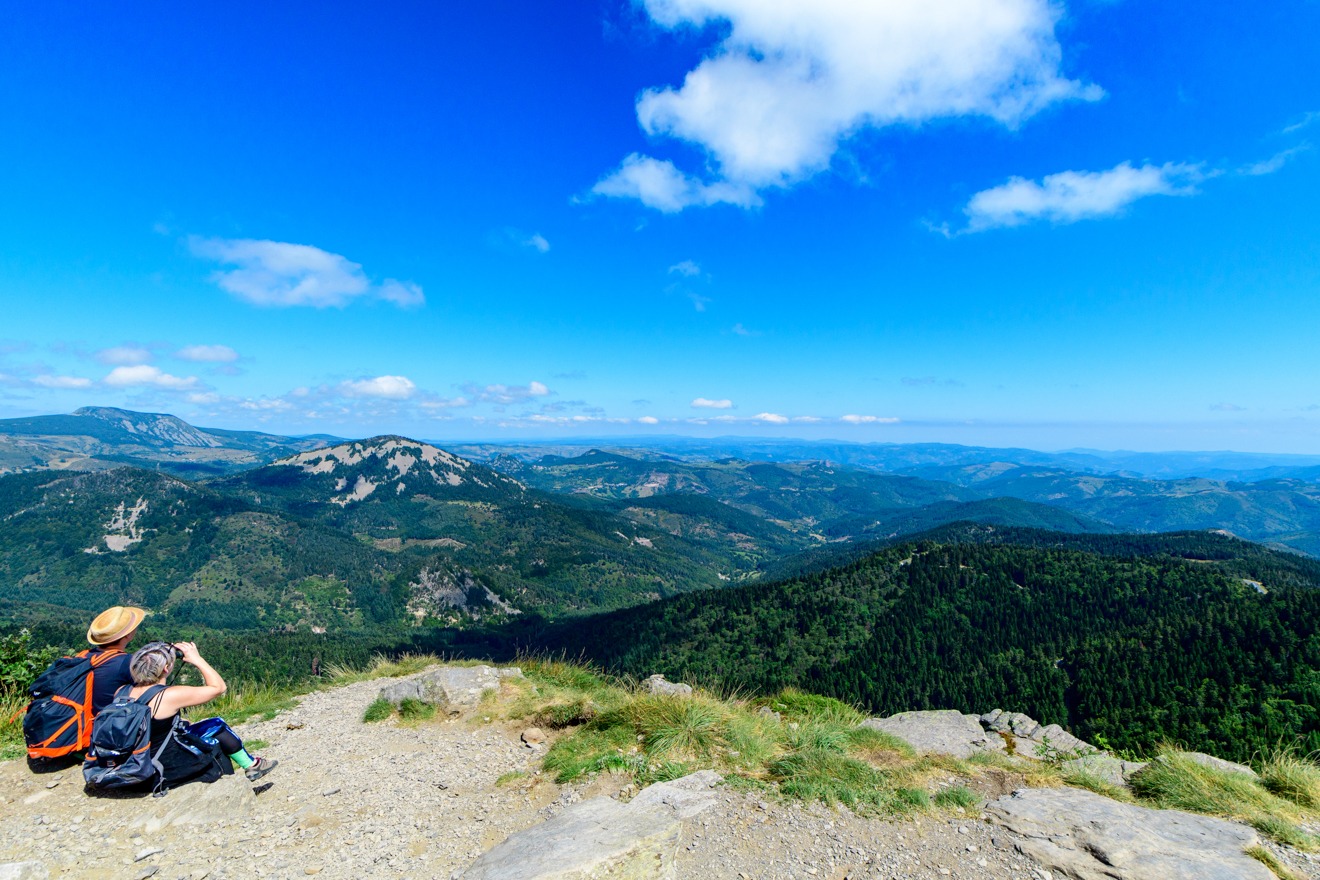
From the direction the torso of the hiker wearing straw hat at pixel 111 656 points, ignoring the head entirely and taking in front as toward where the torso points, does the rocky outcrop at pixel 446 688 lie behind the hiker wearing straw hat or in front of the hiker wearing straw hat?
in front

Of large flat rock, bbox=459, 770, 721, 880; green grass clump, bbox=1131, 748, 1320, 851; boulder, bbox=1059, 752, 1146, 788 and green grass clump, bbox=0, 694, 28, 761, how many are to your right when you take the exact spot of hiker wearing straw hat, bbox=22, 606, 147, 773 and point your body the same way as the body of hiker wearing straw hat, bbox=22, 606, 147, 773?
3

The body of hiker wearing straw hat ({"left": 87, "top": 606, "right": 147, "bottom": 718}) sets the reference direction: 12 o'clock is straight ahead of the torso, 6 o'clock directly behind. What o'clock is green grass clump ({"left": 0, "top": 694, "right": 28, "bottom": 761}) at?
The green grass clump is roughly at 10 o'clock from the hiker wearing straw hat.

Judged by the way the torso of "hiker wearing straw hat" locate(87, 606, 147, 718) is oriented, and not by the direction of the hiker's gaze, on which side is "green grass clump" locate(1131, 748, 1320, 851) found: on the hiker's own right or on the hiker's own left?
on the hiker's own right

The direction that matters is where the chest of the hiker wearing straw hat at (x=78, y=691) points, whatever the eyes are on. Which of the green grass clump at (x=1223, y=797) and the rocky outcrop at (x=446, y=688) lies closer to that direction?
the rocky outcrop

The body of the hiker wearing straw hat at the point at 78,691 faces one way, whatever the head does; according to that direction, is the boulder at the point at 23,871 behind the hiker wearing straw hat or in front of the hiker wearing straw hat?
behind

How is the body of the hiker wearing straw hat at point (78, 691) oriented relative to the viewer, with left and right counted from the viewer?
facing away from the viewer and to the right of the viewer

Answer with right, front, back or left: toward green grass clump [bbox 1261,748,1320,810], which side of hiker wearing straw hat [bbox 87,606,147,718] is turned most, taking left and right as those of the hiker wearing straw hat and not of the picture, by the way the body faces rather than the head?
right

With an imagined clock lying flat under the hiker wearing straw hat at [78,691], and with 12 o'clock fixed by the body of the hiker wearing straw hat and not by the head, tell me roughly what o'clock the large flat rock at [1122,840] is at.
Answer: The large flat rock is roughly at 3 o'clock from the hiker wearing straw hat.

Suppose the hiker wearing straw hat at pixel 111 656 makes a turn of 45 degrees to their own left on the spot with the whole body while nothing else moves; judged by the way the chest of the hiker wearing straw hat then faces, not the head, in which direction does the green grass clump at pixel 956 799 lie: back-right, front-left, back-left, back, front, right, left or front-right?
back-right

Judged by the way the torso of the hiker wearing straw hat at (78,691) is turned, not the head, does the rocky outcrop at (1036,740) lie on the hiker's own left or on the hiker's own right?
on the hiker's own right

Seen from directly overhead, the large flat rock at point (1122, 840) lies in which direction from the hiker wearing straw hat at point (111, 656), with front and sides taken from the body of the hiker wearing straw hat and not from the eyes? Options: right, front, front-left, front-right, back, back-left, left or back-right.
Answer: right
